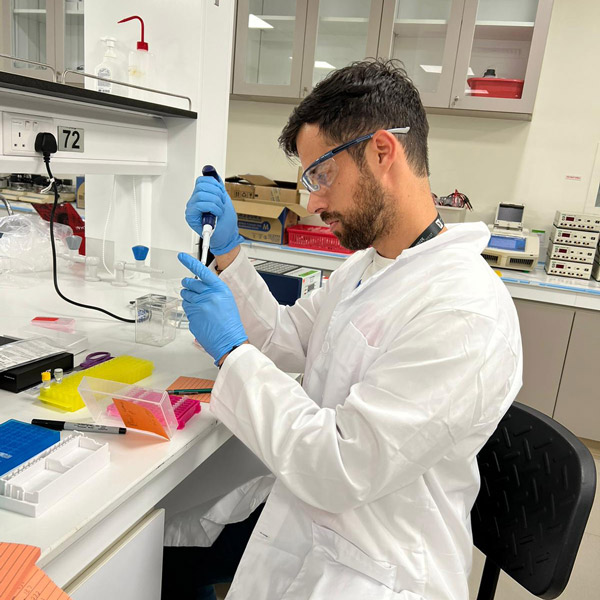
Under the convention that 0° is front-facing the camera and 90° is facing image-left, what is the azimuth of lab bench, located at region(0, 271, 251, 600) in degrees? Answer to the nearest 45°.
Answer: approximately 315°

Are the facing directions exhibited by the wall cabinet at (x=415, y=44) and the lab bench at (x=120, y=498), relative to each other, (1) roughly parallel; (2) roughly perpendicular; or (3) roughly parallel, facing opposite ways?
roughly perpendicular

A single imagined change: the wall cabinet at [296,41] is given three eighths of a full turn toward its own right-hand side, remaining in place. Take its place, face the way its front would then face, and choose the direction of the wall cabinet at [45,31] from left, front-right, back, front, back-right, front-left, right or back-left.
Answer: front-left

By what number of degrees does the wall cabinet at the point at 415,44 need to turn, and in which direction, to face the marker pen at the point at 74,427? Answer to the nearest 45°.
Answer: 0° — it already faces it

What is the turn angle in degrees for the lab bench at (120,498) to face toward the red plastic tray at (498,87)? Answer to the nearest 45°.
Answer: approximately 90° to its left

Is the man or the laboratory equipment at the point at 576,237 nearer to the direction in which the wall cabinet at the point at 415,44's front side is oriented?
the man

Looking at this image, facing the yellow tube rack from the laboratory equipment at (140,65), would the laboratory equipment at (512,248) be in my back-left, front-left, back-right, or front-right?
back-left

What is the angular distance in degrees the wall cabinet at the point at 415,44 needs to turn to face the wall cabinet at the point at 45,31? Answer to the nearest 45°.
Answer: approximately 90° to its right

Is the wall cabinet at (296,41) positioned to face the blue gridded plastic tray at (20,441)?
yes
